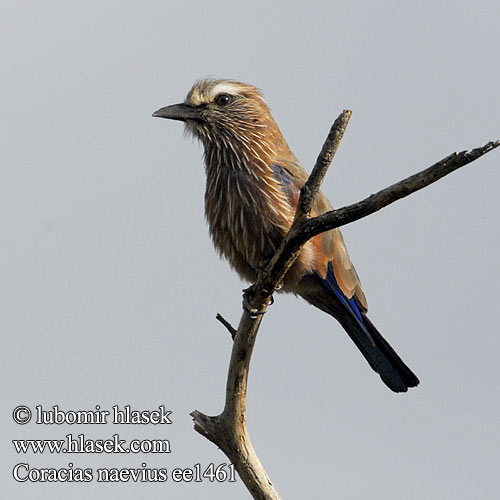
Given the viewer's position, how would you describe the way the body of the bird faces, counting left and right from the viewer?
facing the viewer and to the left of the viewer
